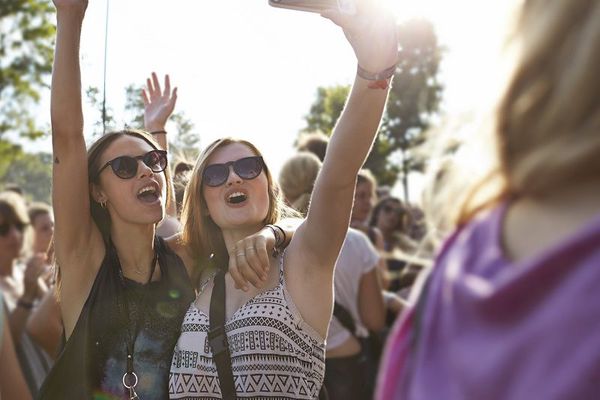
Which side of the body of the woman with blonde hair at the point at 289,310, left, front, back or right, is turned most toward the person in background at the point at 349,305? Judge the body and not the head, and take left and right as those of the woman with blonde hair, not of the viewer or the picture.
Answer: back

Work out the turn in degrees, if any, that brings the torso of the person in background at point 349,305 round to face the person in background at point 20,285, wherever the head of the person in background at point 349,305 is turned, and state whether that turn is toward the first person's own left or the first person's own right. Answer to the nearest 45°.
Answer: approximately 90° to the first person's own left

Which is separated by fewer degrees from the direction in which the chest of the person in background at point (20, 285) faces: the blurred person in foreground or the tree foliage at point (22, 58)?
the blurred person in foreground

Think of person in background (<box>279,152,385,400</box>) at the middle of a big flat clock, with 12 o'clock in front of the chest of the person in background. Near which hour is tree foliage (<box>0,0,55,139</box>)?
The tree foliage is roughly at 11 o'clock from the person in background.

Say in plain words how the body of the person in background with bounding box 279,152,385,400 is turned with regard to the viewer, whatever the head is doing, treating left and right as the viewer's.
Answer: facing away from the viewer

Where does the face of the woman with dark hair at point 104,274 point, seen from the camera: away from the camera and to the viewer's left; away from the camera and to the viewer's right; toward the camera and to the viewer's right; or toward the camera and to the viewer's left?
toward the camera and to the viewer's right

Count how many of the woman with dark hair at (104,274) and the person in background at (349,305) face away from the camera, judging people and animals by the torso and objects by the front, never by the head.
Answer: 1

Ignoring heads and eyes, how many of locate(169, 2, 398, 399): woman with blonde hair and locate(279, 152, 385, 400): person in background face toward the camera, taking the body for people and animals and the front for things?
1

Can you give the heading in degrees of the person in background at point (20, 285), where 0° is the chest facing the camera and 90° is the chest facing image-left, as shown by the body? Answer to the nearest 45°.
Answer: approximately 315°

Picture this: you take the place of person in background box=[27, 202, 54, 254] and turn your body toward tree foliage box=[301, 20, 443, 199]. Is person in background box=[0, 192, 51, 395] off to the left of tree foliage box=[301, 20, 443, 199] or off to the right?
right

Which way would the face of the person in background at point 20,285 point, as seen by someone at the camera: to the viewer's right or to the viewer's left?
to the viewer's right
